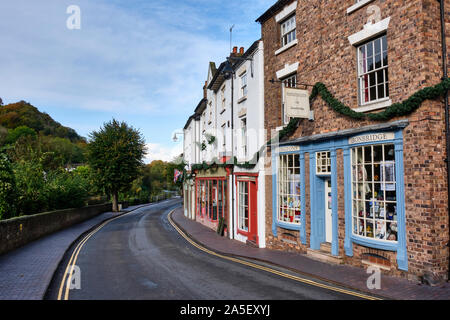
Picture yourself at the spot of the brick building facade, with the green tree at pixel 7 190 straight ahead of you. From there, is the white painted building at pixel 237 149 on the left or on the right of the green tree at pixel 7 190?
right

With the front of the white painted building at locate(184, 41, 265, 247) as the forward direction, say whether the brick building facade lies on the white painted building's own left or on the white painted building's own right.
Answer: on the white painted building's own left

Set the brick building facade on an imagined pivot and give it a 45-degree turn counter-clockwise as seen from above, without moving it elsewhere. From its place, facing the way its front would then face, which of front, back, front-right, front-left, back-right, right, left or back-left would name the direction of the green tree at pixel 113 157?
back-right

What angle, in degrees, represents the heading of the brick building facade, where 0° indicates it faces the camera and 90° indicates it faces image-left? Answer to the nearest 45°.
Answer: approximately 45°

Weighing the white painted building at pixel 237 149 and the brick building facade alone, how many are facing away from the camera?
0

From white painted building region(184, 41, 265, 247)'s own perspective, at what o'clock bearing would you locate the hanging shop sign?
The hanging shop sign is roughly at 10 o'clock from the white painted building.

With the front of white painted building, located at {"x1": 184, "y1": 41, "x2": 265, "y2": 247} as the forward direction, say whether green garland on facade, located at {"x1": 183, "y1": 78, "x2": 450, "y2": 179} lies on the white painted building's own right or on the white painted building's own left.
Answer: on the white painted building's own left

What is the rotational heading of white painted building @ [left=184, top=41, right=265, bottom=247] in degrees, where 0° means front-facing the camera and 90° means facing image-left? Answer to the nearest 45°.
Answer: approximately 45°

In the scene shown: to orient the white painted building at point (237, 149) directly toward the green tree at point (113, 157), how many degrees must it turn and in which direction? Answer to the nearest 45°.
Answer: approximately 90° to its right

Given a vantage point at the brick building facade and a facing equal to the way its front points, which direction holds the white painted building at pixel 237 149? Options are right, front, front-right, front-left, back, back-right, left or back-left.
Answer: right
